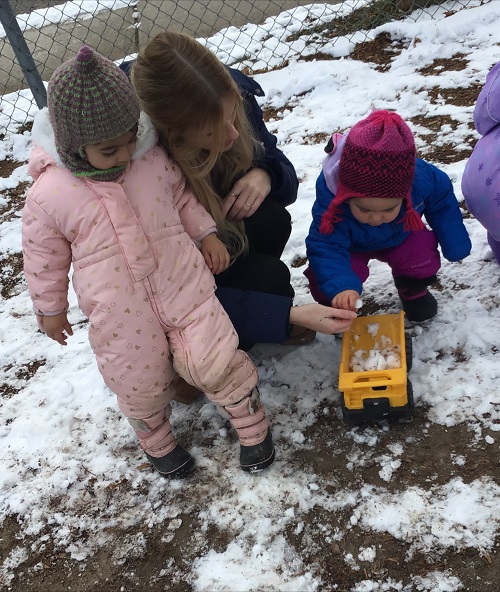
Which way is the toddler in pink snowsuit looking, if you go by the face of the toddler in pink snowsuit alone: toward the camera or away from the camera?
toward the camera

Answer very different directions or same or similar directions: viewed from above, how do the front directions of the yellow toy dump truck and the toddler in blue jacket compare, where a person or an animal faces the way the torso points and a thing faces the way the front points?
same or similar directions

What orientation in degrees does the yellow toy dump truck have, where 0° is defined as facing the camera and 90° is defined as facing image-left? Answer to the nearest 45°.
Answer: approximately 0°

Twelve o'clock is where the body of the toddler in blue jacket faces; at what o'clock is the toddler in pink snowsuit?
The toddler in pink snowsuit is roughly at 2 o'clock from the toddler in blue jacket.

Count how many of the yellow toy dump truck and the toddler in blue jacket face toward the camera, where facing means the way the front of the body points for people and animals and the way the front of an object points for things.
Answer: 2

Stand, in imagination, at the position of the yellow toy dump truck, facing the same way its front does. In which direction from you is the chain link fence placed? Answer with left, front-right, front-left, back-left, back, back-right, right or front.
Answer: back

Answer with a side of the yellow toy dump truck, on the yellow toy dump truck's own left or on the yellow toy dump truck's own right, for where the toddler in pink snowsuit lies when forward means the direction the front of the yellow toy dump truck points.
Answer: on the yellow toy dump truck's own right

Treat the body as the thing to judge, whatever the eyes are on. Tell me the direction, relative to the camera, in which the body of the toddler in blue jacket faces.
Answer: toward the camera

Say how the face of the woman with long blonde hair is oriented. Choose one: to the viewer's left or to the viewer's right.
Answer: to the viewer's right
